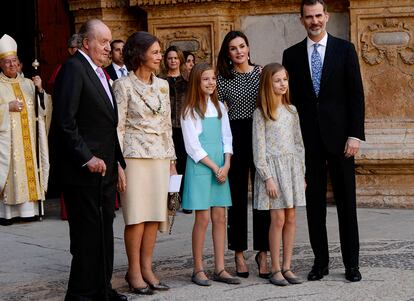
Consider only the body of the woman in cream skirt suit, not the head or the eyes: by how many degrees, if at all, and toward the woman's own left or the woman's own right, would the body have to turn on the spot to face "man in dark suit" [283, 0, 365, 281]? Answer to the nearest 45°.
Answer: approximately 45° to the woman's own left

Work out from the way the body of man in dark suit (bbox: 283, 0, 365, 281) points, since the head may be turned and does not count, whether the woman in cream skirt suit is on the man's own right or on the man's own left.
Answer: on the man's own right

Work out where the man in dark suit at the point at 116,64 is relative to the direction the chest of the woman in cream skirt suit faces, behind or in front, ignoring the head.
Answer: behind

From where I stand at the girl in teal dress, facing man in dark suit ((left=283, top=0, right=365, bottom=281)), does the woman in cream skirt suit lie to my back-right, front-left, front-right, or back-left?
back-right

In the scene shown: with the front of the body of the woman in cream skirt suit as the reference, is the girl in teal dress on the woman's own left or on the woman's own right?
on the woman's own left

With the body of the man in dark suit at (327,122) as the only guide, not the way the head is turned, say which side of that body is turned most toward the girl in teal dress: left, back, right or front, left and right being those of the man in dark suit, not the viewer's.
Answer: right
